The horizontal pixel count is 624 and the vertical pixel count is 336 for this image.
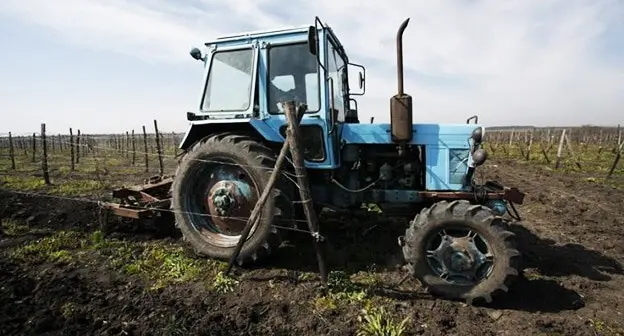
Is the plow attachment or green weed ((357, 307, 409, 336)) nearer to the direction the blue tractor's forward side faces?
the green weed

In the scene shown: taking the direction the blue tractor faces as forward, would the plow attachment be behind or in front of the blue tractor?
behind

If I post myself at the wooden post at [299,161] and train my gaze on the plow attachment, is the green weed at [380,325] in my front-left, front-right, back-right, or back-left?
back-left

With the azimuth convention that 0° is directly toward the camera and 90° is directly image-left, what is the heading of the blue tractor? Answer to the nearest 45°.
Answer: approximately 315°
